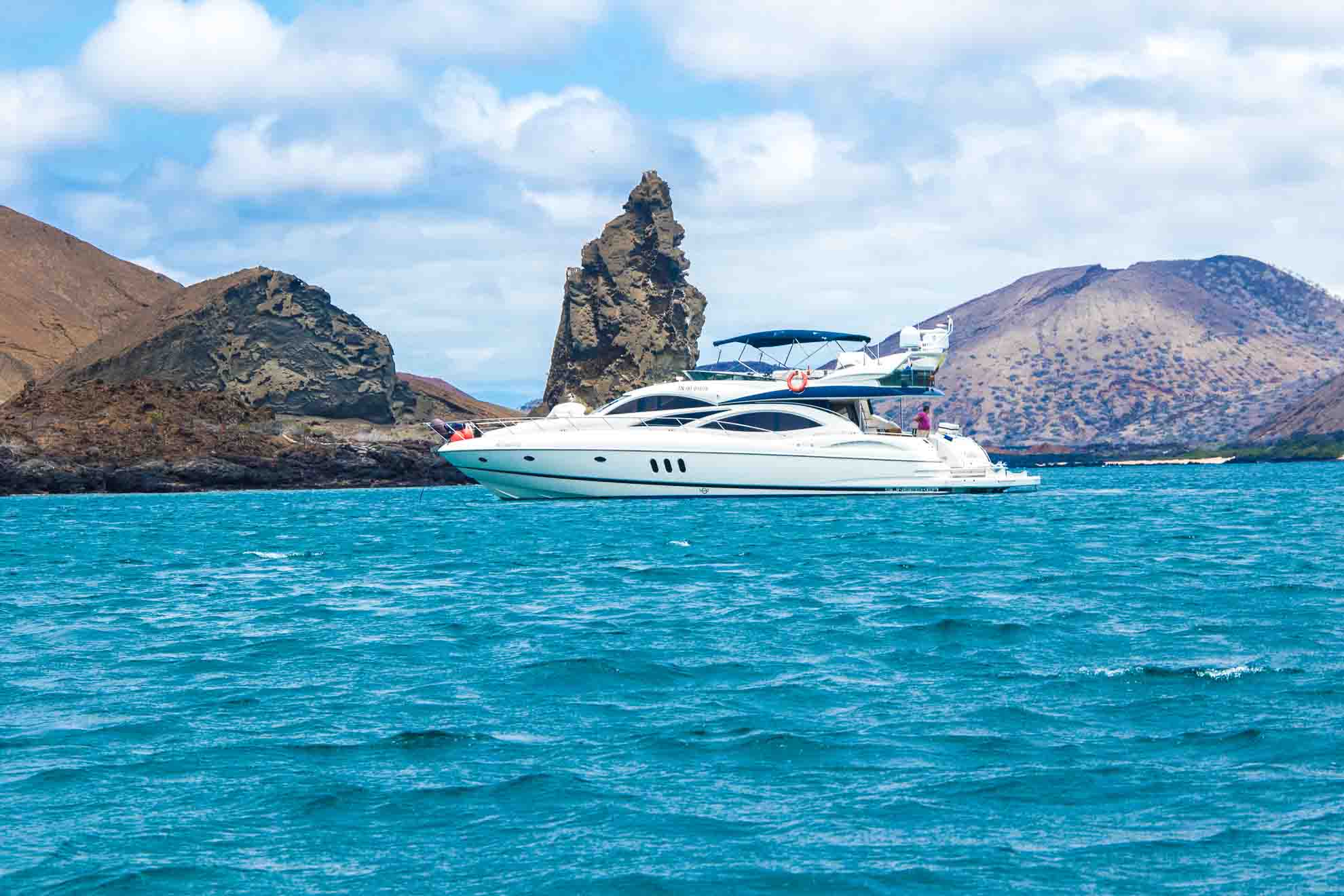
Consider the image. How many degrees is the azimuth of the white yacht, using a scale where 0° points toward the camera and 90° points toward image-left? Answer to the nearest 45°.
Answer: approximately 90°
